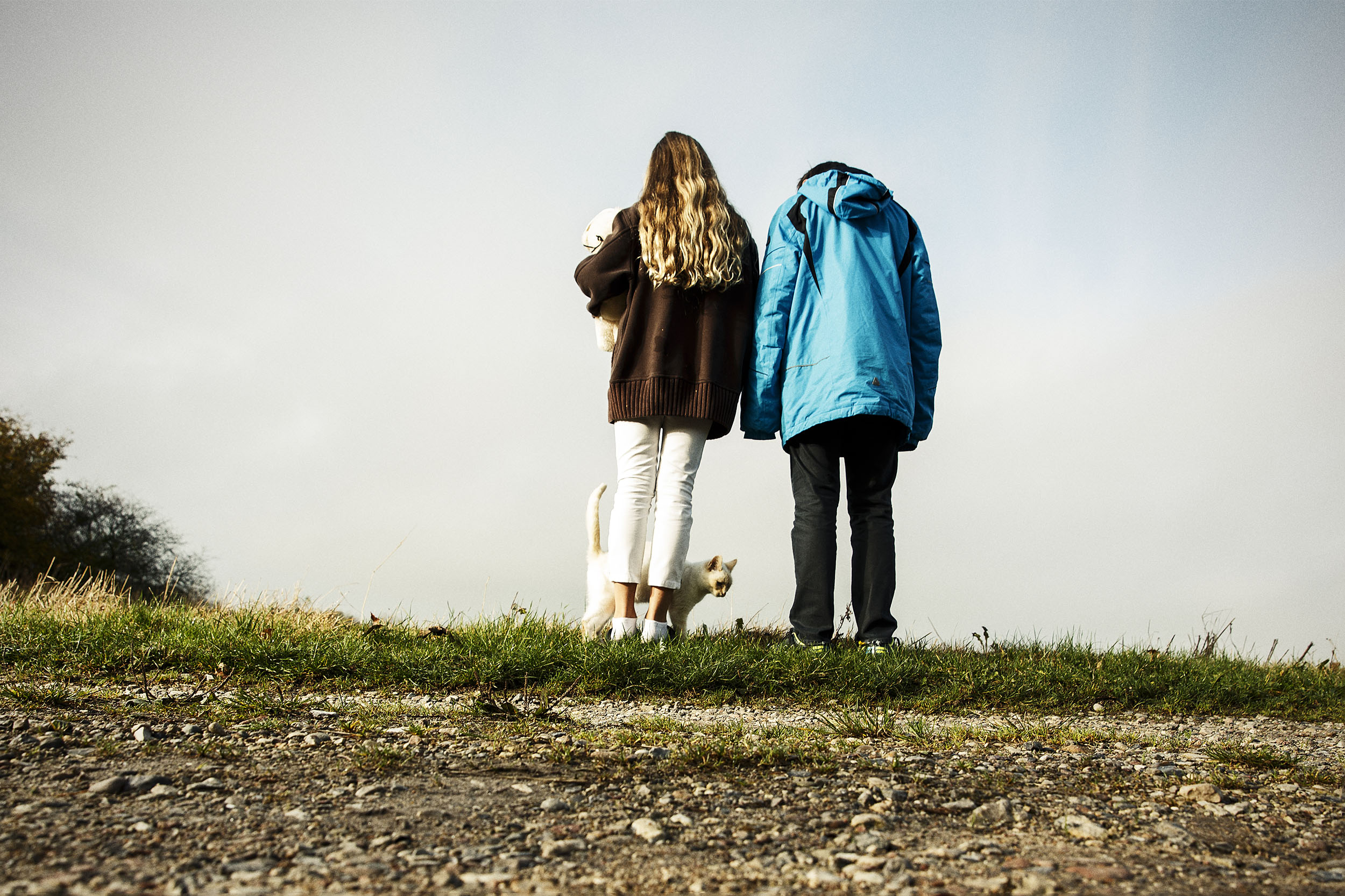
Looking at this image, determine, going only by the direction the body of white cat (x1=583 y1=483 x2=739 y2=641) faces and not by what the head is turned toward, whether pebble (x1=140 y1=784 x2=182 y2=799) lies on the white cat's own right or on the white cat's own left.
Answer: on the white cat's own right

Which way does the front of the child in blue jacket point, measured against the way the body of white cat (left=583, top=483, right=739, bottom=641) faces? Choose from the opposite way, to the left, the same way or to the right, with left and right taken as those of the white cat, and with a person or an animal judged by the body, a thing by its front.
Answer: to the left

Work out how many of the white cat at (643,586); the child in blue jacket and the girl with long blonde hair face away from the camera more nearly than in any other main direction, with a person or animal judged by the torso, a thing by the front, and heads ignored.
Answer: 2

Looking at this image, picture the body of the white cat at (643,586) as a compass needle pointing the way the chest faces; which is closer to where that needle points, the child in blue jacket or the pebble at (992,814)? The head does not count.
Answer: the child in blue jacket

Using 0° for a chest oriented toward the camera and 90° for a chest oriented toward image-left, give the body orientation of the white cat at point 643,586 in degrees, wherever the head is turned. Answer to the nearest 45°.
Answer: approximately 270°

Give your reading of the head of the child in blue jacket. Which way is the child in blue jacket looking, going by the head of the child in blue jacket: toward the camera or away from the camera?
away from the camera

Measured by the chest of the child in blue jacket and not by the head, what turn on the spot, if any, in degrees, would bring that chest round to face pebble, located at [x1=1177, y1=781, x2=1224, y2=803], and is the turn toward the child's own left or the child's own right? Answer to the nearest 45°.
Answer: approximately 135° to the child's own right

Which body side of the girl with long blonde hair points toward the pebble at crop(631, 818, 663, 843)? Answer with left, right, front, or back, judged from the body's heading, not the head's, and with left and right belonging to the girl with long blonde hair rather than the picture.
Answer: back

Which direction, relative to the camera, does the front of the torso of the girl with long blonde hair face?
away from the camera

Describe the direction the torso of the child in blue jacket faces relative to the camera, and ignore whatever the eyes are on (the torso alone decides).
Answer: away from the camera

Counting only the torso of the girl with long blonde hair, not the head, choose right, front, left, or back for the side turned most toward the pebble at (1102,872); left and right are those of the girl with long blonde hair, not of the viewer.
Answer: back

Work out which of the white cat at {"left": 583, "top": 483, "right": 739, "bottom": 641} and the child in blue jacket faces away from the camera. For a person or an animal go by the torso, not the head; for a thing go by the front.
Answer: the child in blue jacket

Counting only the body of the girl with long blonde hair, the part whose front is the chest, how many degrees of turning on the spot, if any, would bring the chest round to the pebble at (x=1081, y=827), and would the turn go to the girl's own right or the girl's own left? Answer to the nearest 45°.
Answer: approximately 135° to the girl's own right

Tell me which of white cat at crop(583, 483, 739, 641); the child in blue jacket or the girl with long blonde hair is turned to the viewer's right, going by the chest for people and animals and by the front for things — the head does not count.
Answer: the white cat

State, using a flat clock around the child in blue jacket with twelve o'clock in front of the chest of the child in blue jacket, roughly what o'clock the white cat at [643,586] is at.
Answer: The white cat is roughly at 10 o'clock from the child in blue jacket.

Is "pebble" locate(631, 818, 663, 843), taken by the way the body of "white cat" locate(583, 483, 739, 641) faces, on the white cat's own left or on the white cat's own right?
on the white cat's own right
